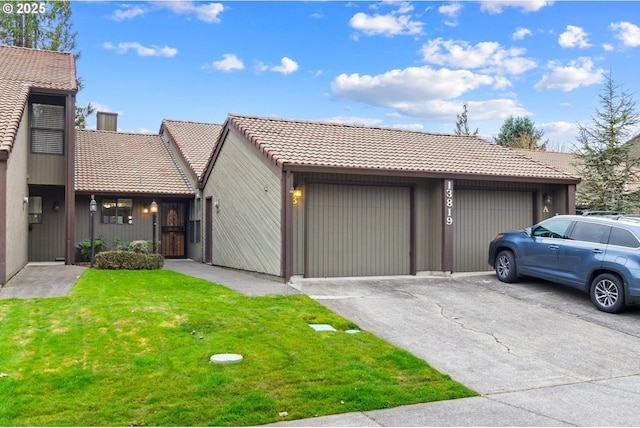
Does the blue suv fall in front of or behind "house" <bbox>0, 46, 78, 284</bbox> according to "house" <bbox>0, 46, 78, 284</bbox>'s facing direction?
in front

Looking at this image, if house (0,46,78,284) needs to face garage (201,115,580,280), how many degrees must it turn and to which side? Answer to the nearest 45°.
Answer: approximately 45° to its left

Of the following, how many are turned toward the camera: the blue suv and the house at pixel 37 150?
1

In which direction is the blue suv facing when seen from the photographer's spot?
facing away from the viewer and to the left of the viewer

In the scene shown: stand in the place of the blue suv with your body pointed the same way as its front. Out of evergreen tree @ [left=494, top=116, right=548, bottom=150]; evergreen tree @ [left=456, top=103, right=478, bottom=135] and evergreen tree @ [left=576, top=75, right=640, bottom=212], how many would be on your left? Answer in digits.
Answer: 0

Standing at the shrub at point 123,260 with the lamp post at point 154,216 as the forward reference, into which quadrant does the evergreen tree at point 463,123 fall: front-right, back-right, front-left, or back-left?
front-right

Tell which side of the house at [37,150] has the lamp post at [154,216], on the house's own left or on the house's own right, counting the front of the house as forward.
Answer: on the house's own left

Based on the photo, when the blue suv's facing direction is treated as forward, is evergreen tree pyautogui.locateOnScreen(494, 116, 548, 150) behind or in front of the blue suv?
in front

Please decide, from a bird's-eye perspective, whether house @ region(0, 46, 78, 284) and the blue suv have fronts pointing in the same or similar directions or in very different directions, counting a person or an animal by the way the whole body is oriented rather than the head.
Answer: very different directions

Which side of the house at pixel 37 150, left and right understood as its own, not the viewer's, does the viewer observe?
front

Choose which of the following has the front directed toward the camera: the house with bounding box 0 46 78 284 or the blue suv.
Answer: the house

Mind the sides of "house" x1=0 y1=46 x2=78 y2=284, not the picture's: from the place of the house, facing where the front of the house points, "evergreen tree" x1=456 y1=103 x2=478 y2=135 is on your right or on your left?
on your left

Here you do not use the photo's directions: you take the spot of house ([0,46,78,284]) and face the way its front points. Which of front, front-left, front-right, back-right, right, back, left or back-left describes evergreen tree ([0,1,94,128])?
back
